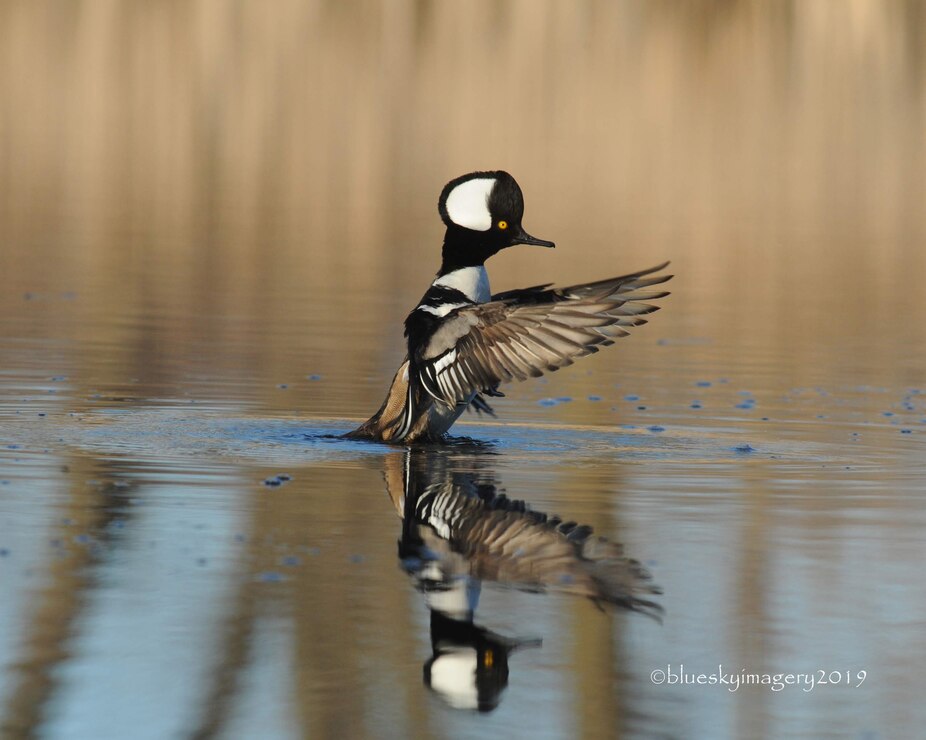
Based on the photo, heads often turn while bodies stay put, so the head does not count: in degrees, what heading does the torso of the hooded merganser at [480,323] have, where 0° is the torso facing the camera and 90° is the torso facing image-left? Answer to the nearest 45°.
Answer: approximately 270°
